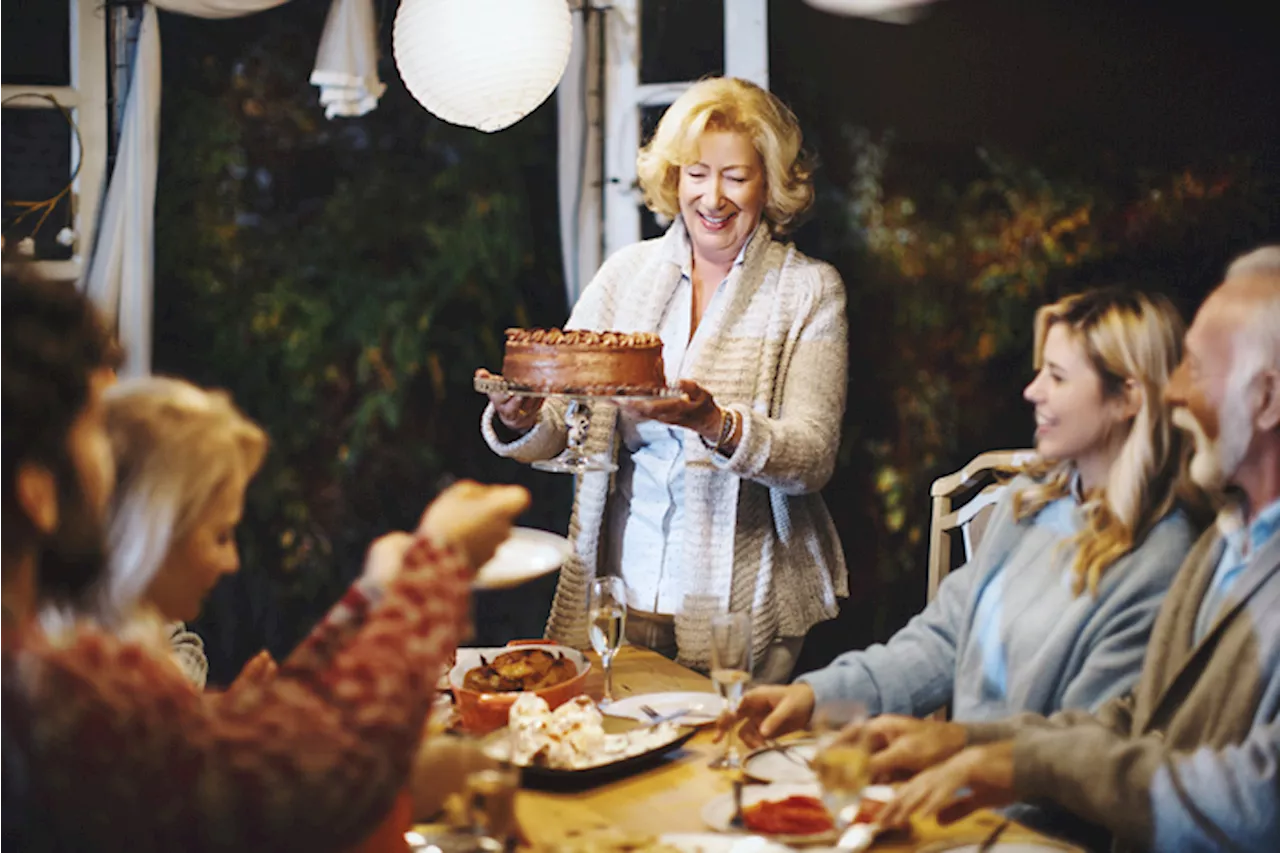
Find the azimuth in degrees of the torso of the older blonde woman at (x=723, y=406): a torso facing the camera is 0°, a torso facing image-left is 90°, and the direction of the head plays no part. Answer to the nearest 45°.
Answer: approximately 45°

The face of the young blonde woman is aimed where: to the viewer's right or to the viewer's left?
to the viewer's left

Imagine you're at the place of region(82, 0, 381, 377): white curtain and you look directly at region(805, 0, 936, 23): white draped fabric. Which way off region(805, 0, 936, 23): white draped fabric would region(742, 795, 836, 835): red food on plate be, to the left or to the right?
right

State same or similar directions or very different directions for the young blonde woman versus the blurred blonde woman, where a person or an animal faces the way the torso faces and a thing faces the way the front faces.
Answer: very different directions

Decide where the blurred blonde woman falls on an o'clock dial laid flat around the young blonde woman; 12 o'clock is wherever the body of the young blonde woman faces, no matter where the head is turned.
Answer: The blurred blonde woman is roughly at 12 o'clock from the young blonde woman.

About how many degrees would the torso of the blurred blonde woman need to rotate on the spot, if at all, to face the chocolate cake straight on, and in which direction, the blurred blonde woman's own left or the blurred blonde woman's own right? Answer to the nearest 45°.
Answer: approximately 45° to the blurred blonde woman's own left

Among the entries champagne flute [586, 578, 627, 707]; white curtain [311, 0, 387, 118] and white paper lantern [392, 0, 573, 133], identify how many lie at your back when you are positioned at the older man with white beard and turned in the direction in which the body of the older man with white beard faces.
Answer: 0

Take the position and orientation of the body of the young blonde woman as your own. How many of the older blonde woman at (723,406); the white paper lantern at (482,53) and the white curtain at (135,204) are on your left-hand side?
0

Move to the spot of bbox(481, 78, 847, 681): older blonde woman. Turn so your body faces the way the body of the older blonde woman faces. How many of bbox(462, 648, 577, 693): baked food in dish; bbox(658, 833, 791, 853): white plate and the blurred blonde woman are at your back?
0

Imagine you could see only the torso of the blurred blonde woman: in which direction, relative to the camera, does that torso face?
to the viewer's right

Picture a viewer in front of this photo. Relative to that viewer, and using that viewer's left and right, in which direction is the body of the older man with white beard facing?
facing to the left of the viewer

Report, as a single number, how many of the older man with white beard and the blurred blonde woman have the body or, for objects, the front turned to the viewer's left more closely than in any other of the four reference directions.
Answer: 1
